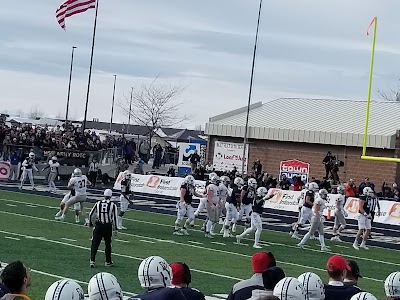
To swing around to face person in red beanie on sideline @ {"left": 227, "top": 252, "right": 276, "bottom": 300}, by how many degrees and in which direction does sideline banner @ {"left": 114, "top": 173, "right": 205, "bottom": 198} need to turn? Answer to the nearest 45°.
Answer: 0° — it already faces them

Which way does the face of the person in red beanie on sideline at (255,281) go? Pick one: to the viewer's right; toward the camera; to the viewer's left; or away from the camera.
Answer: away from the camera

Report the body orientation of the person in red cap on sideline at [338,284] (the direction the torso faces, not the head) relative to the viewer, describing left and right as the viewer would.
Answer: facing away from the viewer and to the right of the viewer

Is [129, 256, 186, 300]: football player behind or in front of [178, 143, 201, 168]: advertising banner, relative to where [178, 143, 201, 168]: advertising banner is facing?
in front

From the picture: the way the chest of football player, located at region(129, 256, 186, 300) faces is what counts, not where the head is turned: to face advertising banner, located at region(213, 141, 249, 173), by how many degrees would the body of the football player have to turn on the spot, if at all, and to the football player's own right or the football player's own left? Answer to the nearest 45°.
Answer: approximately 45° to the football player's own left

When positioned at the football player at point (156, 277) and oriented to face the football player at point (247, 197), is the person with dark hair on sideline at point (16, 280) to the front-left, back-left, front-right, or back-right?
back-left

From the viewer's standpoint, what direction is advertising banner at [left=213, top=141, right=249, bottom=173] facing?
toward the camera

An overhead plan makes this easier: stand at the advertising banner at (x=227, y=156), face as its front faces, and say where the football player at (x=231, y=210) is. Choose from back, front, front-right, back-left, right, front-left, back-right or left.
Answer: front

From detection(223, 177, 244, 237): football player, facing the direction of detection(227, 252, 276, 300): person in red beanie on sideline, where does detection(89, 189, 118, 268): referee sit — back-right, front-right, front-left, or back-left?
front-right

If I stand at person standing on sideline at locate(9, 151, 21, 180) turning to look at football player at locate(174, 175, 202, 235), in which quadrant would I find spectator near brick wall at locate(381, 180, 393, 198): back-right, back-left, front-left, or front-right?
front-left

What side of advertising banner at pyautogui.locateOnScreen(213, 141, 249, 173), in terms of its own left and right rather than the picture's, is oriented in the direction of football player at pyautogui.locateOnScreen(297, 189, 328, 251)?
front
